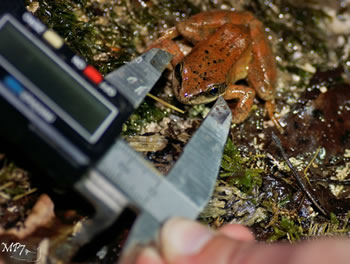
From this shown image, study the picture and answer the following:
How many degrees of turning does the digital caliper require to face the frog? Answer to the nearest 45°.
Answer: approximately 135° to its left

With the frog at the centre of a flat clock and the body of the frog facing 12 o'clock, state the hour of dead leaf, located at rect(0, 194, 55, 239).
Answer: The dead leaf is roughly at 12 o'clock from the frog.

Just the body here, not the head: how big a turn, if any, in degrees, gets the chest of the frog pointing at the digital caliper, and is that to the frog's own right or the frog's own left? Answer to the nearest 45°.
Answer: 0° — it already faces it

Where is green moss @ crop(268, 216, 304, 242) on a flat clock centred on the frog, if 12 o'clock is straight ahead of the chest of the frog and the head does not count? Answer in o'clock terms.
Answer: The green moss is roughly at 11 o'clock from the frog.

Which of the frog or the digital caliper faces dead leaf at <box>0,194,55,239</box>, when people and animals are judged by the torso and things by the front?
the frog

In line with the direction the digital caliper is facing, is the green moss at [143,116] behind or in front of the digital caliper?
behind

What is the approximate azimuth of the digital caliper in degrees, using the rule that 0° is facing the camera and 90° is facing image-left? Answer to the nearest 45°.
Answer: approximately 0°

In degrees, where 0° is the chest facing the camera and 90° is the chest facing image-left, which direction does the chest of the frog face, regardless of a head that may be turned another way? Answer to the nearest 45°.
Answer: approximately 45°
